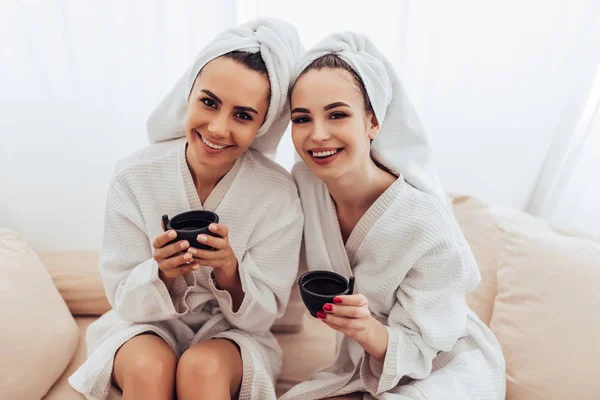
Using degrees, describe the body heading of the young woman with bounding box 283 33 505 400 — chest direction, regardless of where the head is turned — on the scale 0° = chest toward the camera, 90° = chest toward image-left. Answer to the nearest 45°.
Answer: approximately 45°

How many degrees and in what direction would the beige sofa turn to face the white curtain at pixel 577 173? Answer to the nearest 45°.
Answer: approximately 135° to its left

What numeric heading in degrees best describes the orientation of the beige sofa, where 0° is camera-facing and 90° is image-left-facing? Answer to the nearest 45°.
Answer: approximately 0°

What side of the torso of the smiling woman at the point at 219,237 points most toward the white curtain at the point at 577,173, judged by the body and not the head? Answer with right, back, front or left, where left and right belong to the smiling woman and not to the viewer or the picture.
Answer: left
